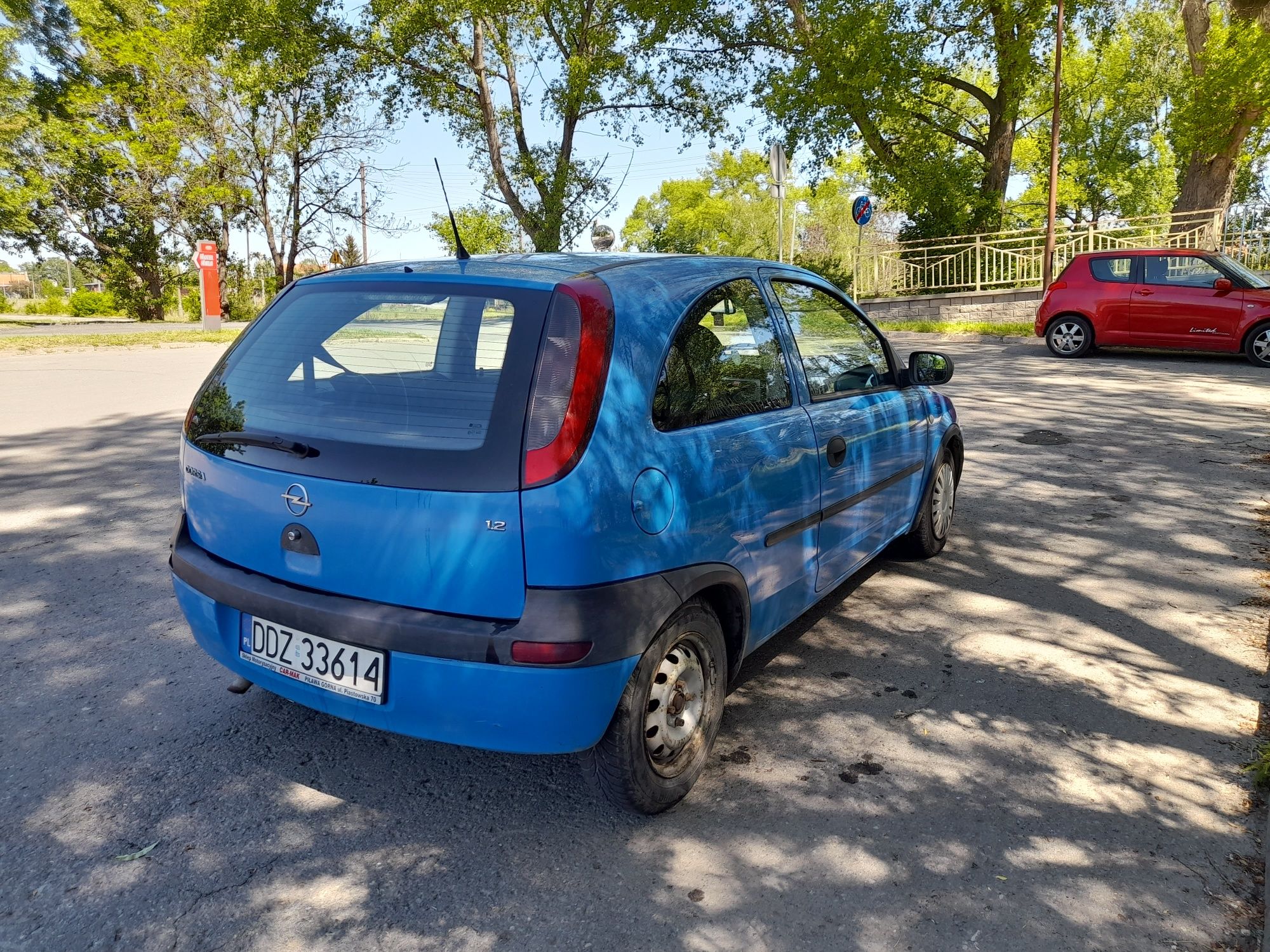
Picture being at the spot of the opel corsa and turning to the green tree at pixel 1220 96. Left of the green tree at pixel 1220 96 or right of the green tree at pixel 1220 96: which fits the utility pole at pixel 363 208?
left

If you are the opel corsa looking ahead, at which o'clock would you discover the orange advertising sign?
The orange advertising sign is roughly at 10 o'clock from the opel corsa.

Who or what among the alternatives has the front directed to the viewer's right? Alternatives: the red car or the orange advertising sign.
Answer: the red car

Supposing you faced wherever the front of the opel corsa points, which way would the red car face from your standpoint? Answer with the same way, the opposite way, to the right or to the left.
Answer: to the right

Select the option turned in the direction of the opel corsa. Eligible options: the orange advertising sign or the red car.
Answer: the orange advertising sign

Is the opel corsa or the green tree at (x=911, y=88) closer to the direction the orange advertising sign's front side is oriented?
the opel corsa

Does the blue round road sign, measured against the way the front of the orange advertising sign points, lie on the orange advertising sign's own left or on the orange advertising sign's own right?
on the orange advertising sign's own left

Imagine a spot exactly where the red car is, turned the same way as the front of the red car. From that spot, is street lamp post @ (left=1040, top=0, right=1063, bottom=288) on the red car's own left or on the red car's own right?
on the red car's own left

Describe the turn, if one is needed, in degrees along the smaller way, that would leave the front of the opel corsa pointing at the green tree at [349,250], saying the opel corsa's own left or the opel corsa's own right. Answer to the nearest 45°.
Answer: approximately 45° to the opel corsa's own left

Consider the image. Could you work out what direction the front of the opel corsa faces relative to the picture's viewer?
facing away from the viewer and to the right of the viewer

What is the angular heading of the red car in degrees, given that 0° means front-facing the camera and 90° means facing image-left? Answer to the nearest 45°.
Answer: approximately 270°

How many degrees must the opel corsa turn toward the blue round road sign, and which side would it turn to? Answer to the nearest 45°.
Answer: approximately 45° to its left

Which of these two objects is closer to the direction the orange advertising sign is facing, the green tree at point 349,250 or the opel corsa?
the opel corsa

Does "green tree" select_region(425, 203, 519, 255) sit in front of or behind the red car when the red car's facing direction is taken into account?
behind
